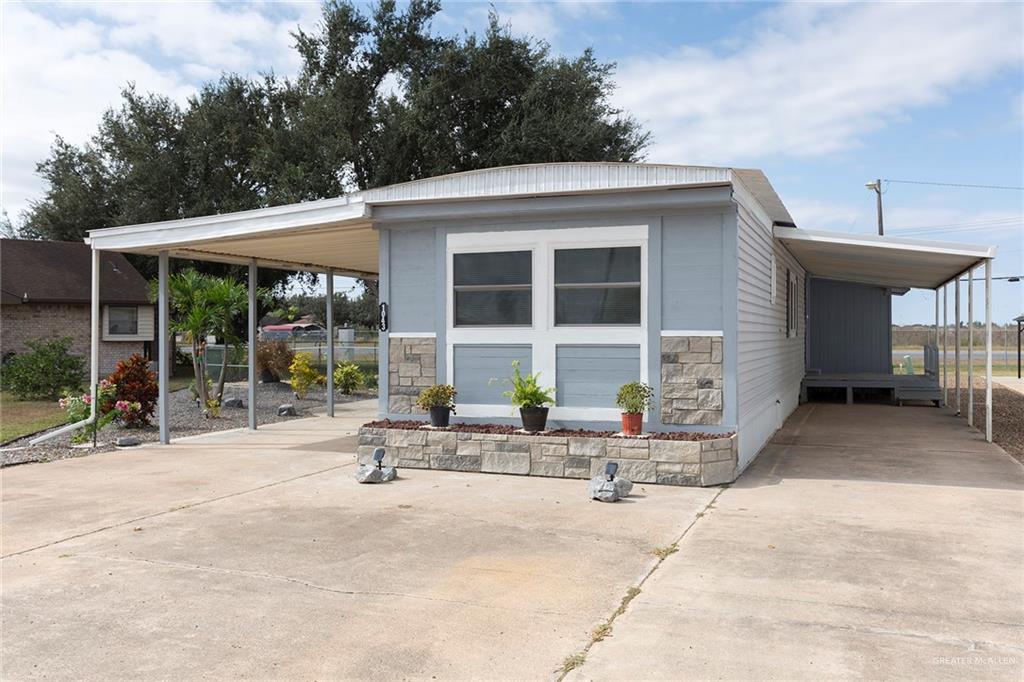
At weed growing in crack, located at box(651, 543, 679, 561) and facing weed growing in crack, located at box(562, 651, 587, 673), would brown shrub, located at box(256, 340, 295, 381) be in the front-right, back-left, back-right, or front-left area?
back-right

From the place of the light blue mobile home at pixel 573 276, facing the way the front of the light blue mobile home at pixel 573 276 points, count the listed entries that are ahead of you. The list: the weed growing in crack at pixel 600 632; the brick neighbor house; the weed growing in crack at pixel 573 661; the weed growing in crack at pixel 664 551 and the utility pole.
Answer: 3

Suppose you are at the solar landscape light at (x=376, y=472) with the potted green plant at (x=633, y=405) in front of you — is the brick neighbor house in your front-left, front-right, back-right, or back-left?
back-left

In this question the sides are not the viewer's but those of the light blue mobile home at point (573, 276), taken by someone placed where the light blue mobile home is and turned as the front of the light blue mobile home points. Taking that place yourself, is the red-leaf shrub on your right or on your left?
on your right

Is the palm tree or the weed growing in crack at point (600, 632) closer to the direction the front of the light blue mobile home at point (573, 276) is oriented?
the weed growing in crack

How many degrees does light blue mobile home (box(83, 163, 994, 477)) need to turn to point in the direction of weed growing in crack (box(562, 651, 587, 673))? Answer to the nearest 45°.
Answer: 0° — it already faces it

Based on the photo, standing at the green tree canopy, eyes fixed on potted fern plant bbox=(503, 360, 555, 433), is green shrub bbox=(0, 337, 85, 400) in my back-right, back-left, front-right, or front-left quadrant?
front-right

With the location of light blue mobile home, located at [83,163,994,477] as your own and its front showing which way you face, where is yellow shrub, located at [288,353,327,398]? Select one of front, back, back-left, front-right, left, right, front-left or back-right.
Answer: back-right

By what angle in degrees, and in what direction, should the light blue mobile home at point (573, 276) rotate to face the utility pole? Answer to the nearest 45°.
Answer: approximately 135° to its left

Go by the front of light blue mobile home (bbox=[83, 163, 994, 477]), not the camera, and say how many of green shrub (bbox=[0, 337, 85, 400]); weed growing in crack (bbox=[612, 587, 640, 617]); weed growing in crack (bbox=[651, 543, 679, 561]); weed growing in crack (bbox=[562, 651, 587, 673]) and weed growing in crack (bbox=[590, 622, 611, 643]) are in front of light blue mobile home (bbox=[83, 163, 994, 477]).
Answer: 4

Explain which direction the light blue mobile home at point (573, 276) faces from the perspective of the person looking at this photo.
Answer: facing the viewer

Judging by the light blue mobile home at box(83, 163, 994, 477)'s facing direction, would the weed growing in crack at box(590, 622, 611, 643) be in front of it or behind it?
in front

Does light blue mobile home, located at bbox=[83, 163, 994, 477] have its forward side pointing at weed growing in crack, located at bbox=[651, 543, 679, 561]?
yes

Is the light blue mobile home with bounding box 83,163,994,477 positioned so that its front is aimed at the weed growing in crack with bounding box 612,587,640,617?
yes
